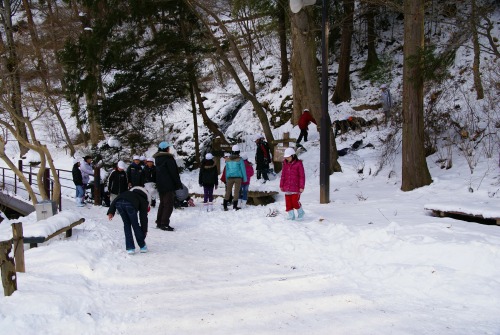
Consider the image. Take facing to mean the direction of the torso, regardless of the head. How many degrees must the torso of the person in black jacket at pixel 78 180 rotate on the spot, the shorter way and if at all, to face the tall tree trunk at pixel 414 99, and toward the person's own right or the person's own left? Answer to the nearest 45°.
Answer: approximately 45° to the person's own right

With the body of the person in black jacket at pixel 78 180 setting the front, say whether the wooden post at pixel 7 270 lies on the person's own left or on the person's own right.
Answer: on the person's own right

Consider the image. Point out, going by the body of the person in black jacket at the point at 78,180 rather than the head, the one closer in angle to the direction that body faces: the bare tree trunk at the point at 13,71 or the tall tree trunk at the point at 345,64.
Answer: the tall tree trunk

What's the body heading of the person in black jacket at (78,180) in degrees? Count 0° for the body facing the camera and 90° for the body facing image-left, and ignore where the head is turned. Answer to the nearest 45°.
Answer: approximately 270°

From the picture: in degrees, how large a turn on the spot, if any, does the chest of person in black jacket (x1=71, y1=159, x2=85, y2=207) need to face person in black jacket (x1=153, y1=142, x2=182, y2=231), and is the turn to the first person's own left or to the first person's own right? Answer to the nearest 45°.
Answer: approximately 90° to the first person's own right

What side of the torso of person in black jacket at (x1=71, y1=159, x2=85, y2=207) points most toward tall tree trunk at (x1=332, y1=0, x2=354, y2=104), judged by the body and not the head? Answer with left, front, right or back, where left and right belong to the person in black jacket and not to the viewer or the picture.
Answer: front

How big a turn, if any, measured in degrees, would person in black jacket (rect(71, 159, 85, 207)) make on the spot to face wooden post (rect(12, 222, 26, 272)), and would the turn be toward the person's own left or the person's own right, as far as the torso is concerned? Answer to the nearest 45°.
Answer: approximately 90° to the person's own right
